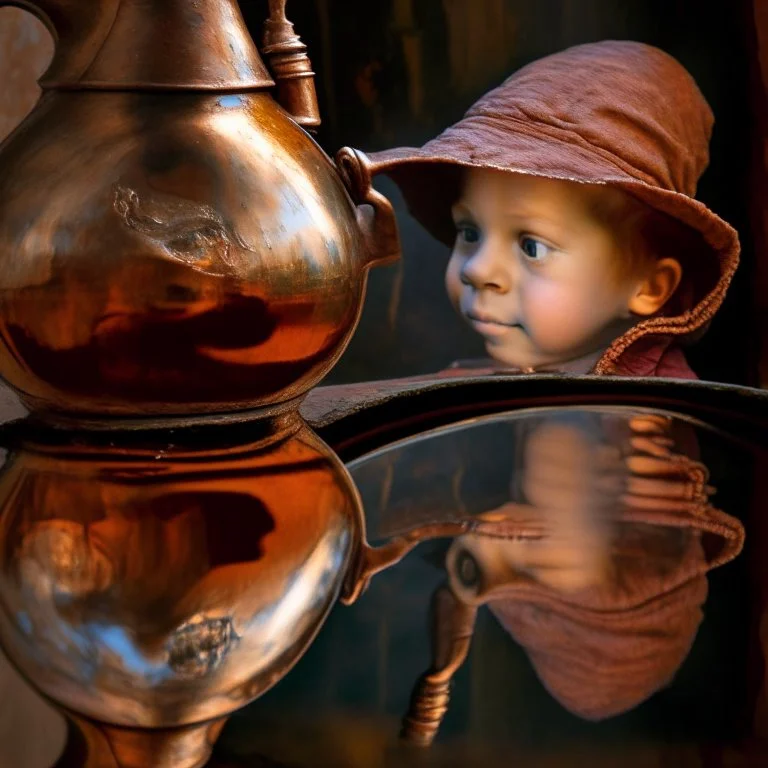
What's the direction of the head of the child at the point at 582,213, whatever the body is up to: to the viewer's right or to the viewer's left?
to the viewer's left
